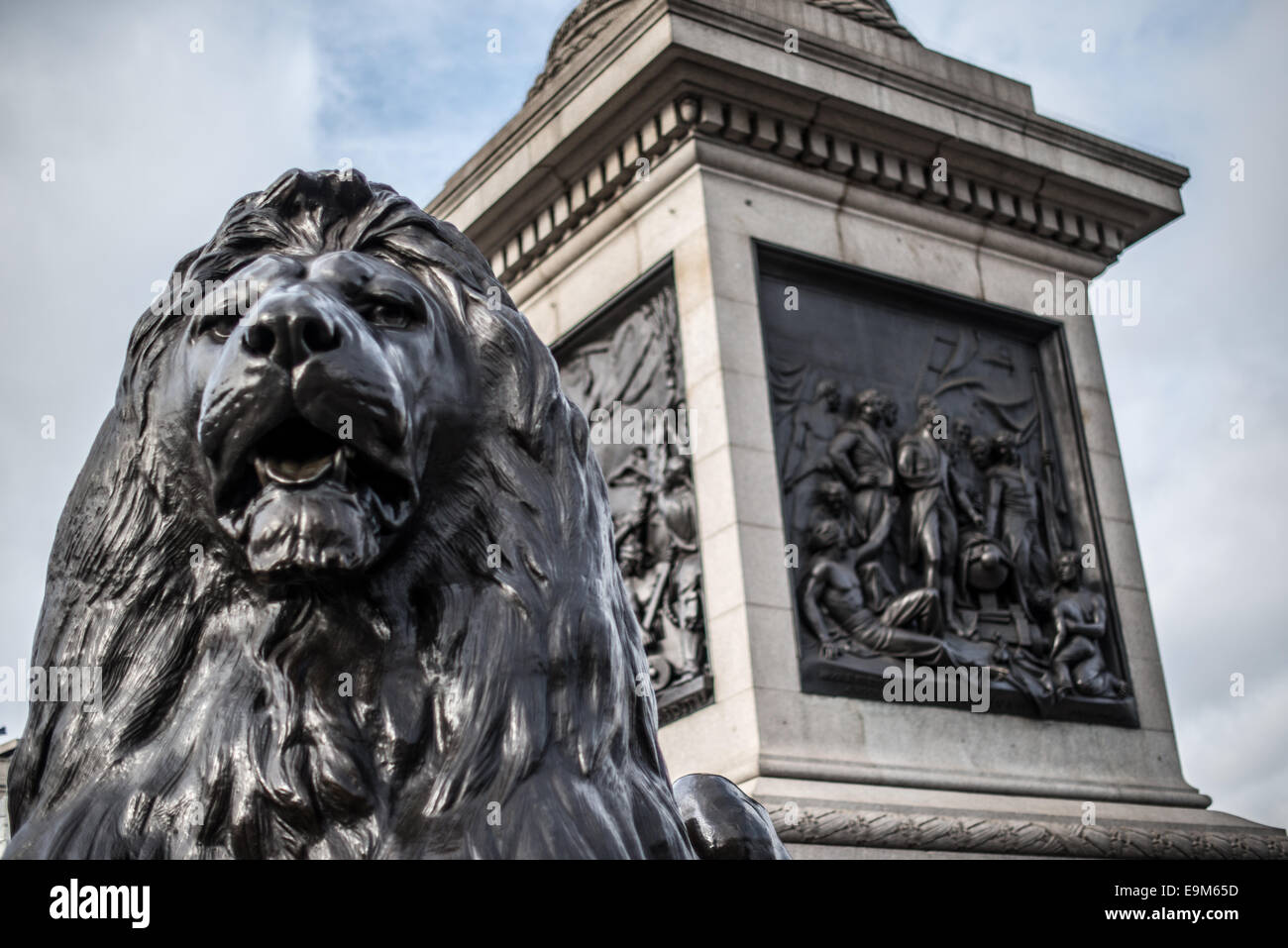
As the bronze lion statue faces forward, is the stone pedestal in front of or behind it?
behind

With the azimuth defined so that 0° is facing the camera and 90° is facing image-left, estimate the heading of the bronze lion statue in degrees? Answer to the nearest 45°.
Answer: approximately 0°
